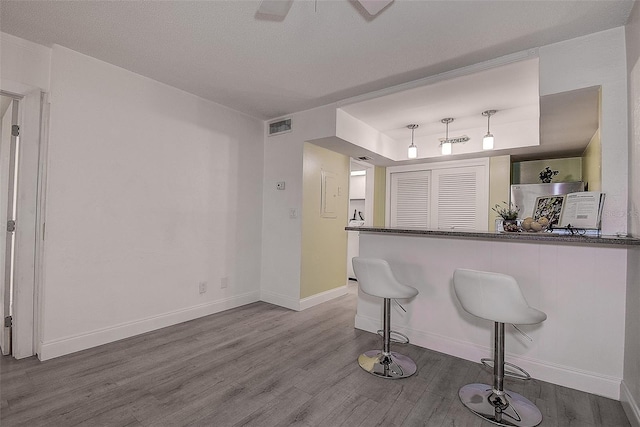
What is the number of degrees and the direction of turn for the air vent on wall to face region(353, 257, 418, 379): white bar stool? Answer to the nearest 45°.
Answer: approximately 90° to its left

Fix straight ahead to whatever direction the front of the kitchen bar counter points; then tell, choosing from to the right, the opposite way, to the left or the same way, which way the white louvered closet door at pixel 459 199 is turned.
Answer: the same way

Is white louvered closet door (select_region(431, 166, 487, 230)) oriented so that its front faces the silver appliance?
no

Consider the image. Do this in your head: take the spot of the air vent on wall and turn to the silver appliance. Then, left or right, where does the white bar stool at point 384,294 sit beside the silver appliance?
right

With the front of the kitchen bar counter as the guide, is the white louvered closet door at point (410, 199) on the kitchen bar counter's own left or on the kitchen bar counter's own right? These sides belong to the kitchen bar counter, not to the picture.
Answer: on the kitchen bar counter's own right

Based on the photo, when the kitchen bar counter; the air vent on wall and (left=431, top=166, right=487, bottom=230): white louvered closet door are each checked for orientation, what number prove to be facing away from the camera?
0

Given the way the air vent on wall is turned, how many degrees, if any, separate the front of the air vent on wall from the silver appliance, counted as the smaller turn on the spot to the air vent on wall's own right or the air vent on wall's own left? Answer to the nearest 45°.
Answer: approximately 135° to the air vent on wall's own left

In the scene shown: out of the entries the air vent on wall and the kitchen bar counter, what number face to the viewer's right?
0

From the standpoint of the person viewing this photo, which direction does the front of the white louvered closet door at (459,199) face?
facing the viewer and to the left of the viewer

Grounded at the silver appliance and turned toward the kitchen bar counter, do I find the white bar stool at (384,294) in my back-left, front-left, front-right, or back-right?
front-right

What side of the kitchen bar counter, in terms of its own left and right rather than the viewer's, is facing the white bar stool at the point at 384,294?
front

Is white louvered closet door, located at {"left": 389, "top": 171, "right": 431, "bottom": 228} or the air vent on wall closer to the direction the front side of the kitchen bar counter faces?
the air vent on wall

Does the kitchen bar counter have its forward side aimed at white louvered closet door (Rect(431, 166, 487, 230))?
no
